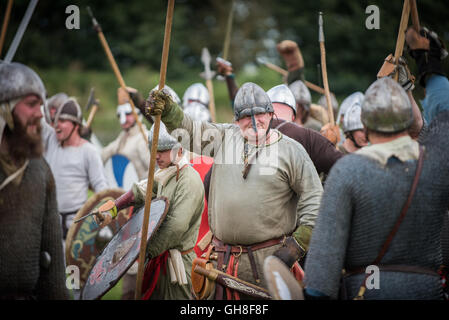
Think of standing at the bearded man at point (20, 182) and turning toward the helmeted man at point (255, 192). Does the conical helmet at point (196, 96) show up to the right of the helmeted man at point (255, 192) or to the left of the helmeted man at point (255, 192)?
left

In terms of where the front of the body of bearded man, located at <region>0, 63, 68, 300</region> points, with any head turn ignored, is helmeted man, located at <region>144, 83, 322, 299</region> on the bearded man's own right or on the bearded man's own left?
on the bearded man's own left

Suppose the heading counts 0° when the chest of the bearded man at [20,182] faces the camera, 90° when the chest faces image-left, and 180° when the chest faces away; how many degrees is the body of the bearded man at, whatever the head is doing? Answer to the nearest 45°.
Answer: approximately 315°

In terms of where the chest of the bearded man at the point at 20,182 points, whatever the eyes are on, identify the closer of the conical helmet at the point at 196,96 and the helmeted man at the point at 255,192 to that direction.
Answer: the helmeted man

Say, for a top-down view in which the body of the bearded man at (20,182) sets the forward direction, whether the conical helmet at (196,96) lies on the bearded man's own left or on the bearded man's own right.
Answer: on the bearded man's own left
